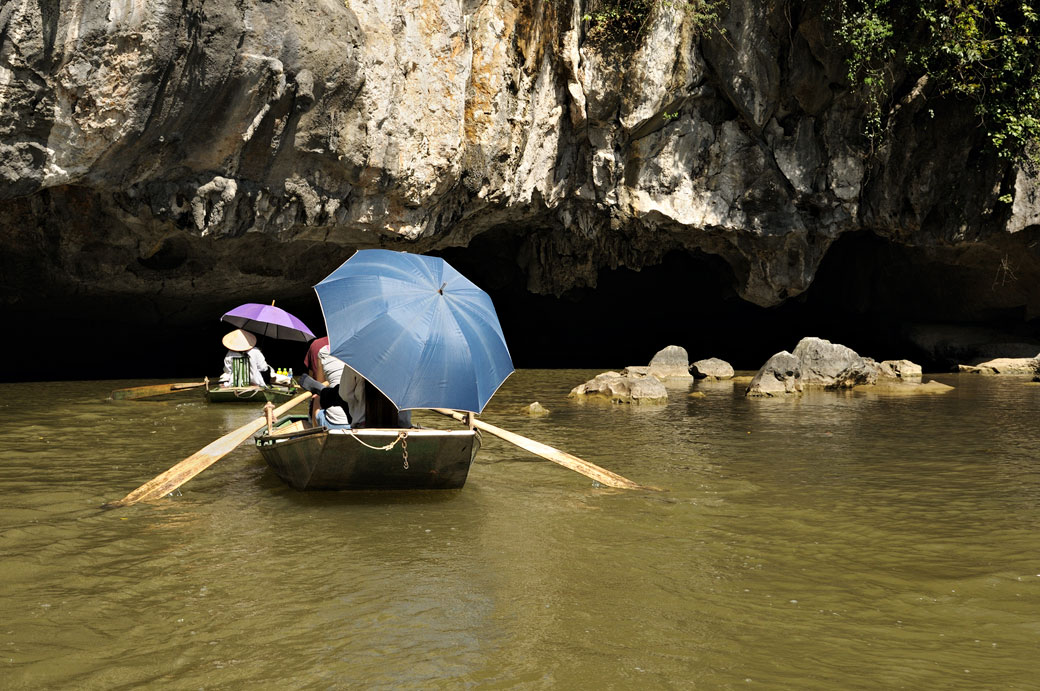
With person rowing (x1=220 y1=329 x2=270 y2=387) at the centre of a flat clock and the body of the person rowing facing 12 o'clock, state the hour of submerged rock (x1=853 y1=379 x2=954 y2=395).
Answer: The submerged rock is roughly at 3 o'clock from the person rowing.

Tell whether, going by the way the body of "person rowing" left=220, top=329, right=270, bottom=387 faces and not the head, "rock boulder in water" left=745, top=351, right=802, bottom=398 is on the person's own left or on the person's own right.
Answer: on the person's own right

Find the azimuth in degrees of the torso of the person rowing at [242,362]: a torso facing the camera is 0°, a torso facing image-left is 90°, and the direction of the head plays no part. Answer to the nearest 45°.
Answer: approximately 180°

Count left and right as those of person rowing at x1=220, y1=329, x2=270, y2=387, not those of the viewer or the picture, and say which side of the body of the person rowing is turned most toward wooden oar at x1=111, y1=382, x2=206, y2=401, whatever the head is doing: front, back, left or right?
left

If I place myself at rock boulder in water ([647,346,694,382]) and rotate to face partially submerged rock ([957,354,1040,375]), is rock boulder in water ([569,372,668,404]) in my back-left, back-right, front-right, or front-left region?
back-right

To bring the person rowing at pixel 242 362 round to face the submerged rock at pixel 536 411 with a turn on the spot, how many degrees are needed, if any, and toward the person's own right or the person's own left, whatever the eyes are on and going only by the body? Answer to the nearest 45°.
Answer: approximately 135° to the person's own right

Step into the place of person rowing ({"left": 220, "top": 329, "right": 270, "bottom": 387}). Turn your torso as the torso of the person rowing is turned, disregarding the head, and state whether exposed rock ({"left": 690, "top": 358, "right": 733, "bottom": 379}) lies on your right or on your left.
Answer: on your right

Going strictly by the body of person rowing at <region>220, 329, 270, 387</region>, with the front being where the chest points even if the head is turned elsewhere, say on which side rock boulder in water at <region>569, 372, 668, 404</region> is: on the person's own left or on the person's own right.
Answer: on the person's own right
